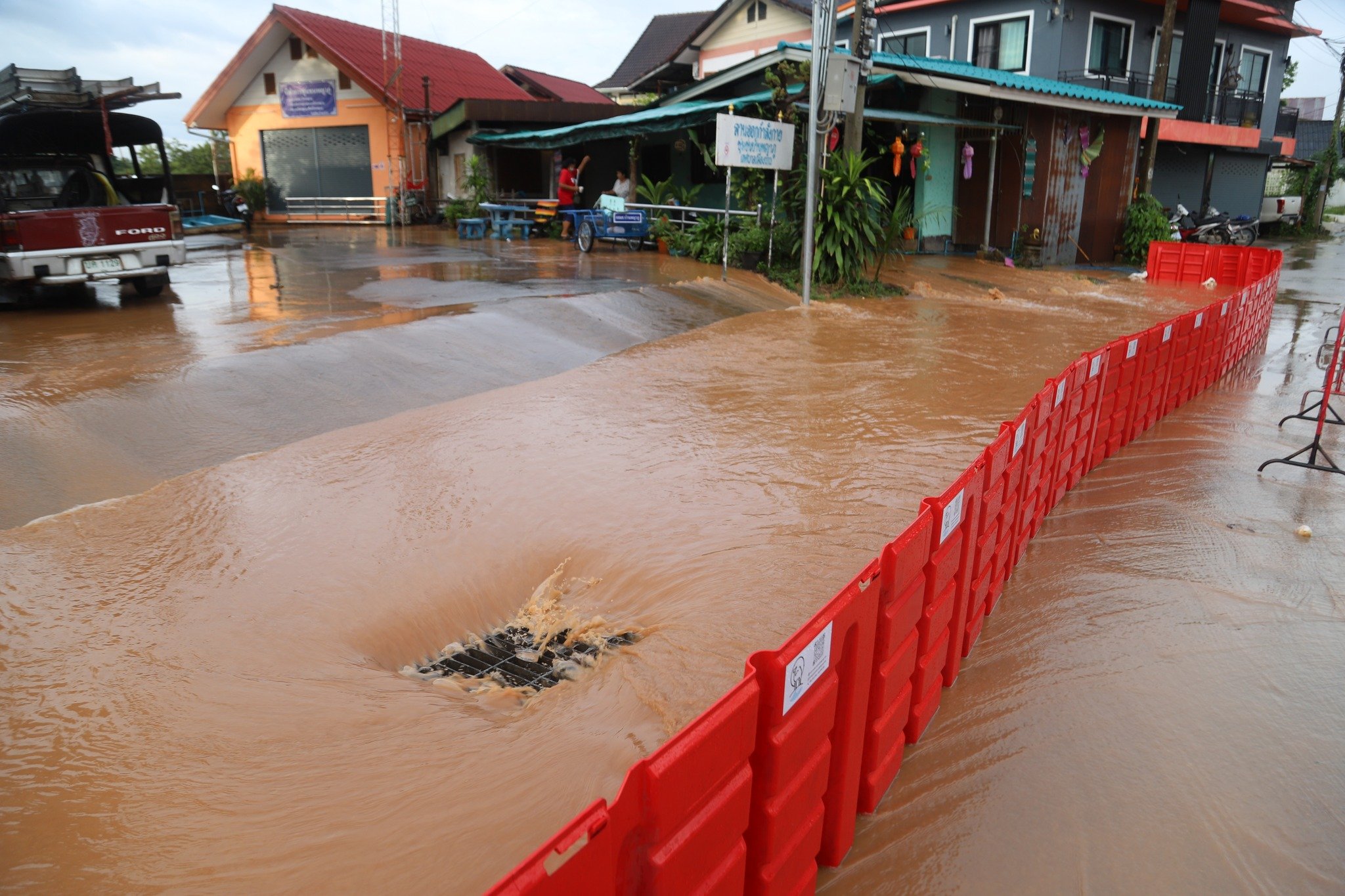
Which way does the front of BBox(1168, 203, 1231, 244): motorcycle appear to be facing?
to the viewer's left

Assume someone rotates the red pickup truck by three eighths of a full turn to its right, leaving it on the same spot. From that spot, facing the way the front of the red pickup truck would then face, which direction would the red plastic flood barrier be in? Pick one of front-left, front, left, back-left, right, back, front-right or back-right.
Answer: front-right

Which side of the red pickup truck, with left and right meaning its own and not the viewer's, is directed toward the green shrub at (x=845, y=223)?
right

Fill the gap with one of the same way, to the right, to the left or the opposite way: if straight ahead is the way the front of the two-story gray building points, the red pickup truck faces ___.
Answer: the opposite way

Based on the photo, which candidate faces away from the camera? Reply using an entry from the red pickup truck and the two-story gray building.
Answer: the red pickup truck

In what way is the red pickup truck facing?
away from the camera

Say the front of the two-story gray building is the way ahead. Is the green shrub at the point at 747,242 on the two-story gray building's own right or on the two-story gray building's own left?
on the two-story gray building's own right

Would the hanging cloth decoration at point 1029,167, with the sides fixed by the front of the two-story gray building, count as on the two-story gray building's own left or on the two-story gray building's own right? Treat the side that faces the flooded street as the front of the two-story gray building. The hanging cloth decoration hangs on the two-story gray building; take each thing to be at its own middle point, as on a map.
on the two-story gray building's own right

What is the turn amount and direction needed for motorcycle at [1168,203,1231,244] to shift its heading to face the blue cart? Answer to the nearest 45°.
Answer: approximately 45° to its left
